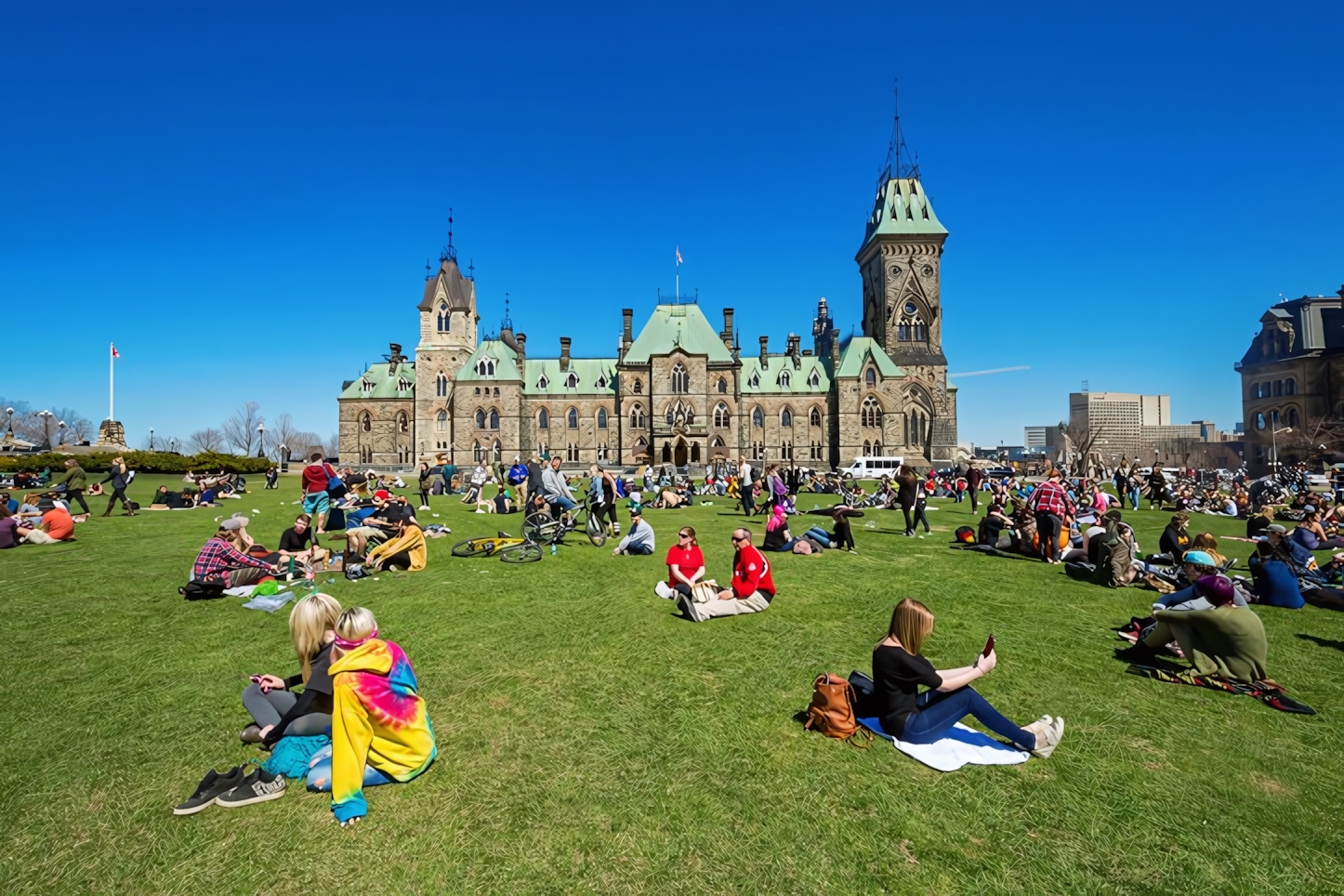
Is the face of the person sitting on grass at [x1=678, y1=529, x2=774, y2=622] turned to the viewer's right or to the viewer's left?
to the viewer's left

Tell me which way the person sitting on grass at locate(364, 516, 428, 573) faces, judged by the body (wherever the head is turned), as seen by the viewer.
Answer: to the viewer's left

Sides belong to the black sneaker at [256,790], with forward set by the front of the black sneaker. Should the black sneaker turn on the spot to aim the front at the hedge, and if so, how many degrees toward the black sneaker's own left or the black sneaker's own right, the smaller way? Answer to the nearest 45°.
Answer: approximately 90° to the black sneaker's own right

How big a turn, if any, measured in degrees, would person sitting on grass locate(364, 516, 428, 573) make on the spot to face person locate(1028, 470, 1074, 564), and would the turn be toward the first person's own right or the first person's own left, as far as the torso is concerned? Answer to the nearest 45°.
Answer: approximately 180°

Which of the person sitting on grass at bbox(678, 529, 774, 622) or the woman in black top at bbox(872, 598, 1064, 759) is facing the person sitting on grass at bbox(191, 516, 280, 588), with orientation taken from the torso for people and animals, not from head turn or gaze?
the person sitting on grass at bbox(678, 529, 774, 622)

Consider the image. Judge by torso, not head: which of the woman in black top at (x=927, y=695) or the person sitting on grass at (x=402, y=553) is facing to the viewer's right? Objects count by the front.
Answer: the woman in black top

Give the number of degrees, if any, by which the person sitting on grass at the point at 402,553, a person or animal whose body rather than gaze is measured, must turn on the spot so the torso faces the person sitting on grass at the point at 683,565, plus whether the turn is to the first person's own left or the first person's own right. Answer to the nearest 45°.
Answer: approximately 135° to the first person's own left

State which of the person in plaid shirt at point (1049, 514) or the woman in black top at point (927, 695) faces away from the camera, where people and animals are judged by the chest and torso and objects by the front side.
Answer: the person in plaid shirt

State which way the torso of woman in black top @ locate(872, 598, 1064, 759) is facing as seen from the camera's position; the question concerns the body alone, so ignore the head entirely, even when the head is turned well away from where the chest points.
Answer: to the viewer's right

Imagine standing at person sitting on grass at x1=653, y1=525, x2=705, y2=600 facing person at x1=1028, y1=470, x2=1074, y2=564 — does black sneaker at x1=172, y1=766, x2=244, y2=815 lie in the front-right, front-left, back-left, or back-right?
back-right

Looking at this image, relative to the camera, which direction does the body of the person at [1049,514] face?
away from the camera

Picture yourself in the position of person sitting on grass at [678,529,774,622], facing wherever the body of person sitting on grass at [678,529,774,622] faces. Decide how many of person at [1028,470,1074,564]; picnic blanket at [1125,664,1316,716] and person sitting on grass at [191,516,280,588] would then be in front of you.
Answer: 1

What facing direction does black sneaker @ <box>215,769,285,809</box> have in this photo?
to the viewer's left
